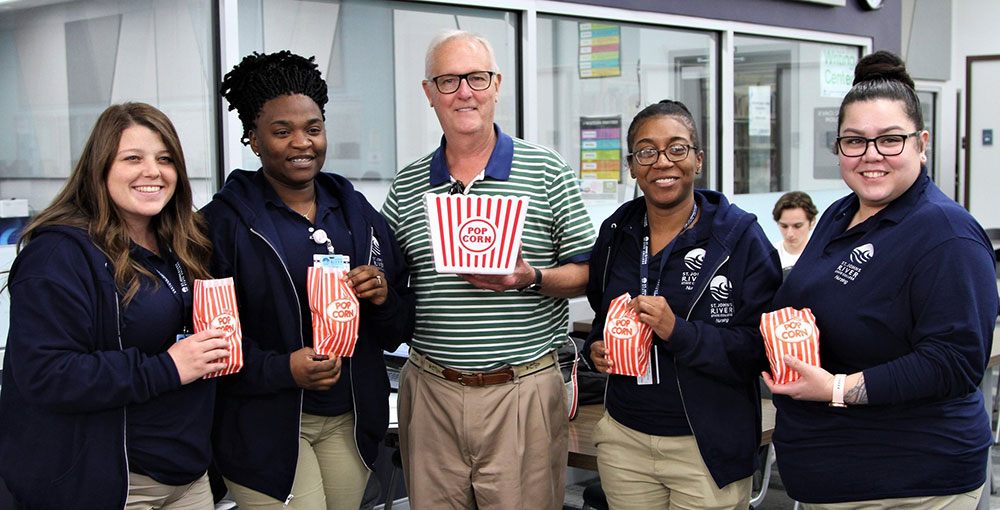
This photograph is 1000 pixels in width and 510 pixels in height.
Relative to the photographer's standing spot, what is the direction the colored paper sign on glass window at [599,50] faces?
facing the viewer

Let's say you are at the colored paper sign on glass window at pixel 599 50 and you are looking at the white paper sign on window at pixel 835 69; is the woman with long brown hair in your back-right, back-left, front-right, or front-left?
back-right

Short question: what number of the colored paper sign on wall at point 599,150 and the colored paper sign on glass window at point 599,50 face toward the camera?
2

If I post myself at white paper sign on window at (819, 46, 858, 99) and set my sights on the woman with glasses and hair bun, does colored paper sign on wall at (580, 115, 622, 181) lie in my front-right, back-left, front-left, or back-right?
front-right

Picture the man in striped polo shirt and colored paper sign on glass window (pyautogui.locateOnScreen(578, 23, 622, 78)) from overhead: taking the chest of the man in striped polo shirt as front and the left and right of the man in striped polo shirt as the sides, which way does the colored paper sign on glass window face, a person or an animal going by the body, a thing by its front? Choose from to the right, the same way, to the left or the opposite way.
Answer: the same way

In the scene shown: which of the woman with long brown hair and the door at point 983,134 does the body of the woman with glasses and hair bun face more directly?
the woman with long brown hair

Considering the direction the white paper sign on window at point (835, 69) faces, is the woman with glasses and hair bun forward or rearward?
forward

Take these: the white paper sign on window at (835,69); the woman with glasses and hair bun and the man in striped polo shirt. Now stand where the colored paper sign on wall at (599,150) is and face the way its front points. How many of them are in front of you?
2

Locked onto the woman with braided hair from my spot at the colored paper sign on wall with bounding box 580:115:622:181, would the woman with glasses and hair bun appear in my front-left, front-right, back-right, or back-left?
front-left

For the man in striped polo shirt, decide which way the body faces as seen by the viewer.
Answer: toward the camera

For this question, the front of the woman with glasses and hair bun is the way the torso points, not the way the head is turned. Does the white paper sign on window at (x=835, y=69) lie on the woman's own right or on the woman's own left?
on the woman's own right

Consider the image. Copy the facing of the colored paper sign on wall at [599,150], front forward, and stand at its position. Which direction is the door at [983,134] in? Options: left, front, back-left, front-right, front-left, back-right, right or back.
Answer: back-left

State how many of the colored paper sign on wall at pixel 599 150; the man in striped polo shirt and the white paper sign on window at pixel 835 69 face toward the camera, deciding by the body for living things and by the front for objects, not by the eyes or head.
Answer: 3

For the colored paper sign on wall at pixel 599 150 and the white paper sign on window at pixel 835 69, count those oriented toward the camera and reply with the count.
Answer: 2

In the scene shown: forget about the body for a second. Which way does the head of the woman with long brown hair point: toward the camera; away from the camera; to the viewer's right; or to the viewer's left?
toward the camera

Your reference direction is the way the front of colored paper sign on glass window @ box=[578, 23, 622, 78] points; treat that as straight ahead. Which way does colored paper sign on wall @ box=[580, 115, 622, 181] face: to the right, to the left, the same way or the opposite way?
the same way

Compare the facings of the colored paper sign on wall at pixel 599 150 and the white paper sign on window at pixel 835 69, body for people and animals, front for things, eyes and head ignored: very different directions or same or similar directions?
same or similar directions

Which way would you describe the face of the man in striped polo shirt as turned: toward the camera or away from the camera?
toward the camera

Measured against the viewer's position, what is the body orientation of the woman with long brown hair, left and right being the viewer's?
facing the viewer and to the right of the viewer
